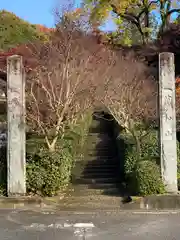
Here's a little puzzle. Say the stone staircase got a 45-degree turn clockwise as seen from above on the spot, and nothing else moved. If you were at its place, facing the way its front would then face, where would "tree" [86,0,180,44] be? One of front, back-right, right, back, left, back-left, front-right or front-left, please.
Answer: back-right

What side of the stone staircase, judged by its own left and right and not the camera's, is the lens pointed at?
front

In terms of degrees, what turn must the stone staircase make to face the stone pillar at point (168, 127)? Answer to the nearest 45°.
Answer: approximately 45° to its left
